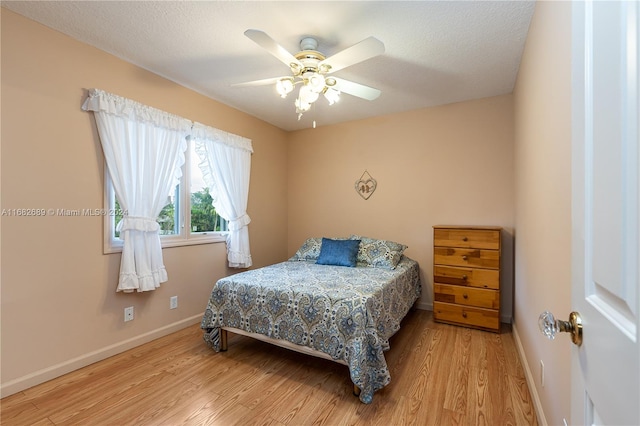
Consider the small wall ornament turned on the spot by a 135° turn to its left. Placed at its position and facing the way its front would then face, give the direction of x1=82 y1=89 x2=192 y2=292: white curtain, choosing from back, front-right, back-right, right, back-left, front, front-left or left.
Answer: back

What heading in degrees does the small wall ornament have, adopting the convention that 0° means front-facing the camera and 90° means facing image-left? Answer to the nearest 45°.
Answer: approximately 0°

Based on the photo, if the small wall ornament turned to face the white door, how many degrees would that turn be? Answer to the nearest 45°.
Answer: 0° — it already faces it

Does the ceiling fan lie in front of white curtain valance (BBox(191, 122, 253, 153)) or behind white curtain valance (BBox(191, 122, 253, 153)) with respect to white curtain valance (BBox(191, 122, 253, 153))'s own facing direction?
in front

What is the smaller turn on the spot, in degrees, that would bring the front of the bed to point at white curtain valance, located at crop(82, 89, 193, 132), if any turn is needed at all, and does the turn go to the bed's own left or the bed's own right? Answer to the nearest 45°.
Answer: approximately 45° to the bed's own right

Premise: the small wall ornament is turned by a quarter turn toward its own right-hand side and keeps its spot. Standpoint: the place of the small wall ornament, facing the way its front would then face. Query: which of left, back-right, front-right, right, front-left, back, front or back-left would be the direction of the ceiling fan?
left

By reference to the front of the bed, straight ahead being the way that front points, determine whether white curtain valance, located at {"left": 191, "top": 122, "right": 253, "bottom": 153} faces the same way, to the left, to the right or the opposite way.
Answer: to the left

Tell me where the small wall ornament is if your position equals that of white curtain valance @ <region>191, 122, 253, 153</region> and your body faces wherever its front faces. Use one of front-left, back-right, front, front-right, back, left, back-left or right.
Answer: front-left

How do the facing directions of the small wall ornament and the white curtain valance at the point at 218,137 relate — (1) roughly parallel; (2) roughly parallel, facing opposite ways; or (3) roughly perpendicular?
roughly perpendicular

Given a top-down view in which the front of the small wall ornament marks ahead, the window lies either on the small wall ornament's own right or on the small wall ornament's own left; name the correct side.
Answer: on the small wall ornament's own right

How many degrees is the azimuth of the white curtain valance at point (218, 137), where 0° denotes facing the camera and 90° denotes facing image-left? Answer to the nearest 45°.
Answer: approximately 315°

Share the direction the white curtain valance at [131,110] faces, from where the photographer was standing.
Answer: facing the viewer and to the right of the viewer

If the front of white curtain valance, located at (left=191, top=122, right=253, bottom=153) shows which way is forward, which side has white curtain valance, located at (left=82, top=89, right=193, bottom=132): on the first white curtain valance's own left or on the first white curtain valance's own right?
on the first white curtain valance's own right

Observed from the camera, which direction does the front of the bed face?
facing the viewer and to the left of the viewer

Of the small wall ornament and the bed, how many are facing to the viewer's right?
0

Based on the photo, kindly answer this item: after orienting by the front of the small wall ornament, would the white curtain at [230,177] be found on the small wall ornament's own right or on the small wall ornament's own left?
on the small wall ornament's own right

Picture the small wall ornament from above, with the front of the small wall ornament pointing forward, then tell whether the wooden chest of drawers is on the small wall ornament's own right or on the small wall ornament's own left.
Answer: on the small wall ornament's own left

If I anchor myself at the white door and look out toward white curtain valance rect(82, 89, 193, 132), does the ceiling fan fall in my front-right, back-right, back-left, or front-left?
front-right
